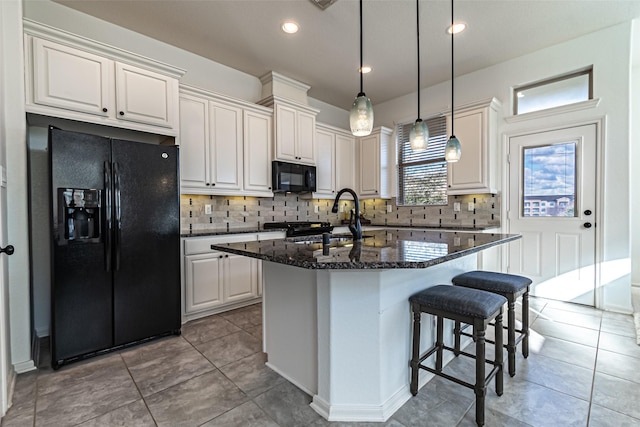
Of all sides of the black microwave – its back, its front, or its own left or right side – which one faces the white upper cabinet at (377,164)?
left

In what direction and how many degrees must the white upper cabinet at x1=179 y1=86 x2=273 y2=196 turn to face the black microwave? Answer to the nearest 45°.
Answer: approximately 45° to its left

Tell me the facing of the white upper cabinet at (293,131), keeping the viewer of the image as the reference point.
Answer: facing the viewer and to the right of the viewer

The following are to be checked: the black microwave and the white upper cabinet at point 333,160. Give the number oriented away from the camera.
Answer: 0

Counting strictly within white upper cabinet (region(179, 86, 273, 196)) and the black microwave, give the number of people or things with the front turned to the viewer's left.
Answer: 0

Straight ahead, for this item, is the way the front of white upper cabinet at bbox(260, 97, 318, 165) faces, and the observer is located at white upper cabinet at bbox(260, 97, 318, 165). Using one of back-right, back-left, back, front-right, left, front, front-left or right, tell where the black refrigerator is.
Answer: right

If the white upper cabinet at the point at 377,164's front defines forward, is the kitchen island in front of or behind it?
in front

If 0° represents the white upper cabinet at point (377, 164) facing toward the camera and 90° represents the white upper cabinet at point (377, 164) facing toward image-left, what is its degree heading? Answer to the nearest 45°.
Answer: approximately 45°

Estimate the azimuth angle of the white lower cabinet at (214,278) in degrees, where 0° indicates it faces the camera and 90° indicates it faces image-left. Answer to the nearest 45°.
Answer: approximately 315°

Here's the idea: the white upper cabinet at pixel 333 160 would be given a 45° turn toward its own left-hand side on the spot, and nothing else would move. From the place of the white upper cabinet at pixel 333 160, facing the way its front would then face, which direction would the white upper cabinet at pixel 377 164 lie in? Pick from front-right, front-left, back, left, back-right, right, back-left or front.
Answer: front

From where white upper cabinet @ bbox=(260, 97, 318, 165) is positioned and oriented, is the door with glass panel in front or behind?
in front

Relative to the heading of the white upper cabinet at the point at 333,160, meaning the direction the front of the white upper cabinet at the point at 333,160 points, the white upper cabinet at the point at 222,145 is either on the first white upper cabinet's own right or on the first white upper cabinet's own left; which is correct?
on the first white upper cabinet's own right

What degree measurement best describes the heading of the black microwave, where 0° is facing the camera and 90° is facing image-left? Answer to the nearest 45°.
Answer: approximately 315°

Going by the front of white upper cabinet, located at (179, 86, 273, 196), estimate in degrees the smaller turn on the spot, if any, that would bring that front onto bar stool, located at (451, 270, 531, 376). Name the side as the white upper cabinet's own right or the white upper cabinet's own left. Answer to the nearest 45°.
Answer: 0° — it already faces it
